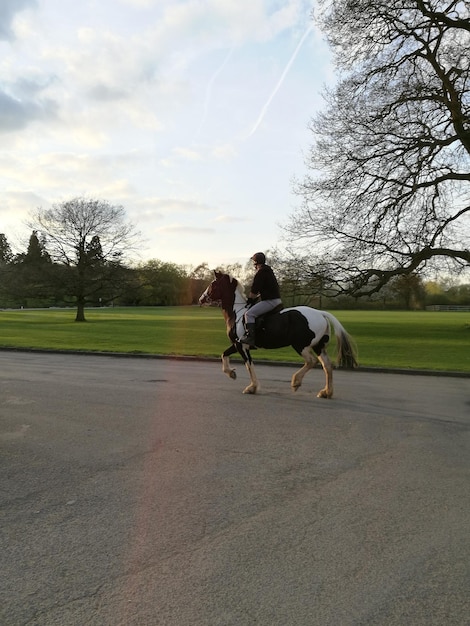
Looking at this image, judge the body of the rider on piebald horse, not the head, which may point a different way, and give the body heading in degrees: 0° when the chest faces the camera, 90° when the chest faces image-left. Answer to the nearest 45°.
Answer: approximately 90°

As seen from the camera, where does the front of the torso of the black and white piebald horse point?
to the viewer's left
